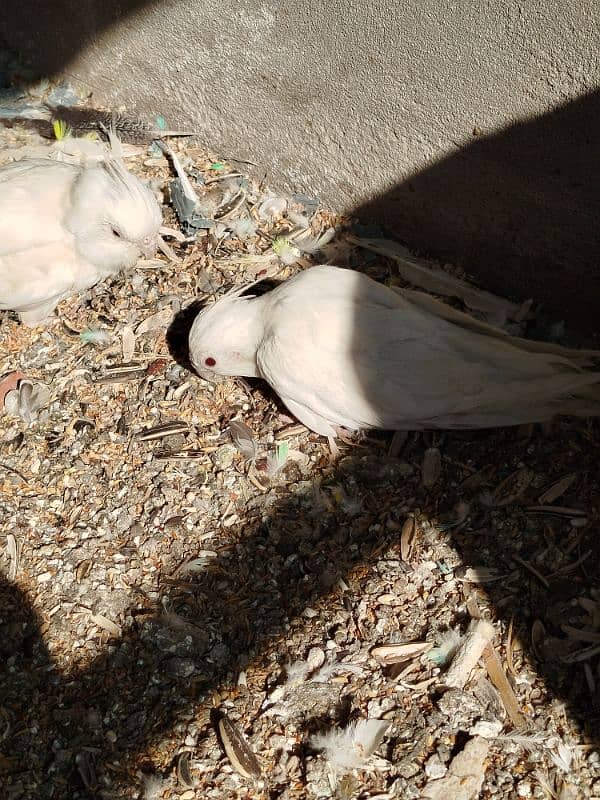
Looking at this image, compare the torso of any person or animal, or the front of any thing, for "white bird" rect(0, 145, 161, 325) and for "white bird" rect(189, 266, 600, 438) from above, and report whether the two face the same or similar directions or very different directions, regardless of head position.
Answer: very different directions

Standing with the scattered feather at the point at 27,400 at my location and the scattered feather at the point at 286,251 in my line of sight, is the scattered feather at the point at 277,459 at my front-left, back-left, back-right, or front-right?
front-right

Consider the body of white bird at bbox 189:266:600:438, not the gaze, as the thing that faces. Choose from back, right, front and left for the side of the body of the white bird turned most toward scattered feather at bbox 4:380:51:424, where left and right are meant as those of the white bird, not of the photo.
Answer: front

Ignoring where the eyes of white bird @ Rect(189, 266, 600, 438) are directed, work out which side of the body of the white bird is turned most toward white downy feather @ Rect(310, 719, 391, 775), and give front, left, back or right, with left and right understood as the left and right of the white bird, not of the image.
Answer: left

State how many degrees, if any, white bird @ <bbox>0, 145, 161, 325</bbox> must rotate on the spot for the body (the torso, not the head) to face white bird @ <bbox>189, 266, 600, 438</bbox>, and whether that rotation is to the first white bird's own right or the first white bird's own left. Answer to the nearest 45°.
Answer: approximately 45° to the first white bird's own right

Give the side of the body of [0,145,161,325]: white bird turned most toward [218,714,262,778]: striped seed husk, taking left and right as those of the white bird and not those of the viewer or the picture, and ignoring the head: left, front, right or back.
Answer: right

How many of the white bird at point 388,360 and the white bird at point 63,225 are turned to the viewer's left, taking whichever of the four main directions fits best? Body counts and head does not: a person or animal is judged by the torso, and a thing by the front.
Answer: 1

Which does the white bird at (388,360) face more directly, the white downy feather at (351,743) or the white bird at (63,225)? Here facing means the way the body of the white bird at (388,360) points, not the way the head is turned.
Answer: the white bird

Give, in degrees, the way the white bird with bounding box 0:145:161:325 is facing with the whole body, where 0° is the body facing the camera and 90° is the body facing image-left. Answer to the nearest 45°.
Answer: approximately 270°

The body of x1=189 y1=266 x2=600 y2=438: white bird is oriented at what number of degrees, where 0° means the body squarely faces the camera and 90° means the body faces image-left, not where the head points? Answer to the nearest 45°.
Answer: approximately 90°

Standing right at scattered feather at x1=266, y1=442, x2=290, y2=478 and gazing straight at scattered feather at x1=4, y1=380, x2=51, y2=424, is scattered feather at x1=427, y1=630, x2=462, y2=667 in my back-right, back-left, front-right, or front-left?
back-left

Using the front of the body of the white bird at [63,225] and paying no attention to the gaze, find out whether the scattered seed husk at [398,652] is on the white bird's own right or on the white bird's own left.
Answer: on the white bird's own right
